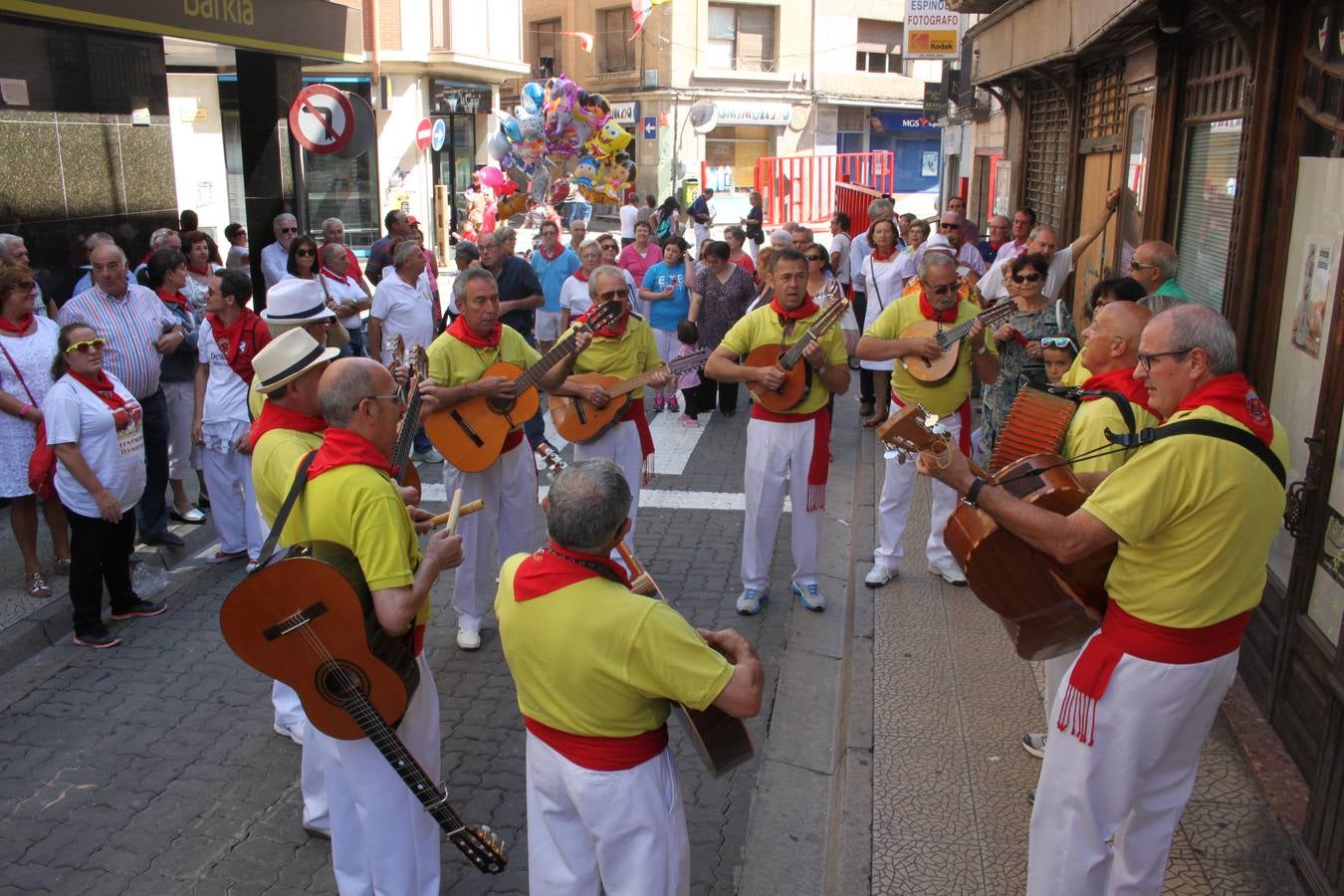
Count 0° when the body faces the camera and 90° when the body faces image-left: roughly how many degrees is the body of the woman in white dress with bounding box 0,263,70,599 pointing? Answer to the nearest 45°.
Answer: approximately 315°

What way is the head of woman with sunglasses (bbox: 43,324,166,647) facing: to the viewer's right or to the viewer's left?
to the viewer's right

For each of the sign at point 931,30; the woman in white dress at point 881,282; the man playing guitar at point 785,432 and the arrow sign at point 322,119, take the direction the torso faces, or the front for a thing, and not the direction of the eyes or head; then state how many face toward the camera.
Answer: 4

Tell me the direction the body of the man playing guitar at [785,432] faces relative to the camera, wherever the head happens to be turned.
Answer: toward the camera

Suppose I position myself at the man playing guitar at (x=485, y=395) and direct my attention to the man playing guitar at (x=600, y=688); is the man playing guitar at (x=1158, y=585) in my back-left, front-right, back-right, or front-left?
front-left

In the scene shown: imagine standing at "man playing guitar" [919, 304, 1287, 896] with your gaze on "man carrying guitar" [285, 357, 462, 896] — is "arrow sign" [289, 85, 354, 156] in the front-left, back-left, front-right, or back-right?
front-right

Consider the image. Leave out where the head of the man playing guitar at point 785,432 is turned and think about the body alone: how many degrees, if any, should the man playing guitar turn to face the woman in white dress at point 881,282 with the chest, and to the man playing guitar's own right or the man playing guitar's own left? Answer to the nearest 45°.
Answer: approximately 180°

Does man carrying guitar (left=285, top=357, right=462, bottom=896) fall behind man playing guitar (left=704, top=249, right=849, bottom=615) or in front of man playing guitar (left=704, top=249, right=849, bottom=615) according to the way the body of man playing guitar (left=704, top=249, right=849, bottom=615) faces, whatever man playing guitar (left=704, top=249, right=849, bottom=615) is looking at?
in front

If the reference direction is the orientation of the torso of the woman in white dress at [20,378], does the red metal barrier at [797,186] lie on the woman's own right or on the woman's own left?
on the woman's own left

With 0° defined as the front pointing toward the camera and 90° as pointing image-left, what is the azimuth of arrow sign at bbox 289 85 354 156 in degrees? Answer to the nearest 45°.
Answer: approximately 0°

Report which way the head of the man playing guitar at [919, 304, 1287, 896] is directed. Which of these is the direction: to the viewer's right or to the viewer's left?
to the viewer's left

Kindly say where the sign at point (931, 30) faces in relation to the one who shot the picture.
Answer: facing the viewer

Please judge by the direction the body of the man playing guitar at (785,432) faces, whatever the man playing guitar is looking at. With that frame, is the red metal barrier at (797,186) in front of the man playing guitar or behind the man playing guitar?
behind

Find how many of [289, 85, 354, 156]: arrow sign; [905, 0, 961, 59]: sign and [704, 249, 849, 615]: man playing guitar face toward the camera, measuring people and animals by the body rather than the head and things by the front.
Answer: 3

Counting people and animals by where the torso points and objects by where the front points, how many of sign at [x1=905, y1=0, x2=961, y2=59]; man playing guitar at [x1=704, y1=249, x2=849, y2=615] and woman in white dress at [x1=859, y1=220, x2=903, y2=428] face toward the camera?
3

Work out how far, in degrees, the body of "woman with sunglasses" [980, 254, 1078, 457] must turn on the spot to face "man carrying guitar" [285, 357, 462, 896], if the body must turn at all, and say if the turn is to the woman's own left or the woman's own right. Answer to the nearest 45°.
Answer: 0° — they already face them

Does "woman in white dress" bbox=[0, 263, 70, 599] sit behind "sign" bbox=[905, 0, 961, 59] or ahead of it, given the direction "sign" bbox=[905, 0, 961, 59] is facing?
ahead
